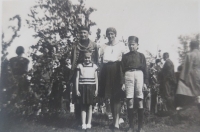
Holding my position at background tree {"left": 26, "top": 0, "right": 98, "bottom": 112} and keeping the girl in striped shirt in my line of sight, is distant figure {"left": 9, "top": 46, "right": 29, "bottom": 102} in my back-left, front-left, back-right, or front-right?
back-right

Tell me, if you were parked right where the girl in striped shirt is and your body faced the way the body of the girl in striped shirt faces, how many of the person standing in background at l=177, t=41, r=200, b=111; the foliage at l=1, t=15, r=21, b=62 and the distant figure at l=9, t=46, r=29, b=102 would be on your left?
1

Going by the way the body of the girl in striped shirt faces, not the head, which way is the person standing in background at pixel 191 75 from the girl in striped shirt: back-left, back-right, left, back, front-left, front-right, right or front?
left

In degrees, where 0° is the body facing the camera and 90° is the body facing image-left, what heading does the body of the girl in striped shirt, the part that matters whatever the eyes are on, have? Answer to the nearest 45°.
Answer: approximately 0°

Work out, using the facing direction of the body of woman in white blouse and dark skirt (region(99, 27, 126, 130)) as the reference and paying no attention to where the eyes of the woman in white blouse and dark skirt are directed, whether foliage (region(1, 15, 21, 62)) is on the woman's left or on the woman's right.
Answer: on the woman's right

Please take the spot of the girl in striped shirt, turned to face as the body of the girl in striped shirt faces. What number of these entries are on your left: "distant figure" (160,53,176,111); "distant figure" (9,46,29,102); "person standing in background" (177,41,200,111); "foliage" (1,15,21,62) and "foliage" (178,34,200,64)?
3

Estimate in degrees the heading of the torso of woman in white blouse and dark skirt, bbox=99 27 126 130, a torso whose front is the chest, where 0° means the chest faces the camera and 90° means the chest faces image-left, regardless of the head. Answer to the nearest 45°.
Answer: approximately 0°

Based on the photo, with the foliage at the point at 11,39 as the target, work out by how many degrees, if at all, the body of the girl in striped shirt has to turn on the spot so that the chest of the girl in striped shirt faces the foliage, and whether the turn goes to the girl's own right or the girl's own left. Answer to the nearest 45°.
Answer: approximately 90° to the girl's own right

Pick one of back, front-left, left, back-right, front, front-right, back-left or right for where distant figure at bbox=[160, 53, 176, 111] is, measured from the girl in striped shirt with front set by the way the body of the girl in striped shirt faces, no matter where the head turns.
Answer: left

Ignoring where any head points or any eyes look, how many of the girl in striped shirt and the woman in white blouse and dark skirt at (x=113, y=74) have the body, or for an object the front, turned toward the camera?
2

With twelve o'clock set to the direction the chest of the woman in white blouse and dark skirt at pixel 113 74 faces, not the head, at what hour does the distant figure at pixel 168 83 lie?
The distant figure is roughly at 7 o'clock from the woman in white blouse and dark skirt.

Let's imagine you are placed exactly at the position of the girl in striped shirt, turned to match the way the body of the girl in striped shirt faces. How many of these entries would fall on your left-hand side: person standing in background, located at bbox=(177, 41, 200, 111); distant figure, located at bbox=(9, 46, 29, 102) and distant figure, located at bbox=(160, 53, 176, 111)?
2

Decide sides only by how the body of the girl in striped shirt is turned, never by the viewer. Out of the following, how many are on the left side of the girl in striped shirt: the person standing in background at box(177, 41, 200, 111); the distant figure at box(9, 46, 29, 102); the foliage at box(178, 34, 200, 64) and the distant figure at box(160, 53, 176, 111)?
3
